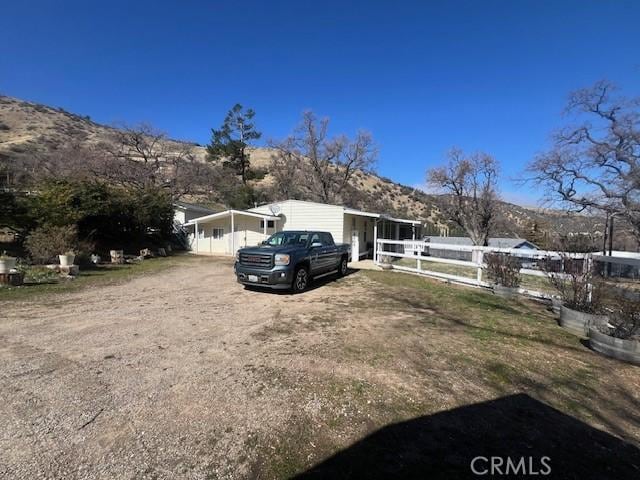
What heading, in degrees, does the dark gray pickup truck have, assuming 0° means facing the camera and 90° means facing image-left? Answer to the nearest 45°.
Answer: approximately 45°

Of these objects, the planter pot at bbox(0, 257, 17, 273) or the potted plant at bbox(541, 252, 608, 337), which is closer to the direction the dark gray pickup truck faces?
the planter pot

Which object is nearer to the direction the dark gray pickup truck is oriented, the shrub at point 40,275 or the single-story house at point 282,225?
the shrub

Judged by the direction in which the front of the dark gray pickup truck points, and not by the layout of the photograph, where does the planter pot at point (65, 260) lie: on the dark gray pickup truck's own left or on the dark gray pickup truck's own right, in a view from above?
on the dark gray pickup truck's own right

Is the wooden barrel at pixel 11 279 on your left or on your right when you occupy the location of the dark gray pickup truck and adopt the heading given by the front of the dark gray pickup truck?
on your right

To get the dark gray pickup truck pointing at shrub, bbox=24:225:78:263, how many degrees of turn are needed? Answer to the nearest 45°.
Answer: approximately 45° to its right

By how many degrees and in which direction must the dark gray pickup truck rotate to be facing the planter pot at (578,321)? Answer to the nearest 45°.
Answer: approximately 90° to its left

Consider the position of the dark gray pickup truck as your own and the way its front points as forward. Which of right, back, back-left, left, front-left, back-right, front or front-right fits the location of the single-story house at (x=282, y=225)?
back-right

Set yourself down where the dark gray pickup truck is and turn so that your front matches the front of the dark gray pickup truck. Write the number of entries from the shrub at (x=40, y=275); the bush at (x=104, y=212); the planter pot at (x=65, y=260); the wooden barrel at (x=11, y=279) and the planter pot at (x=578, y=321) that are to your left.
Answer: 1

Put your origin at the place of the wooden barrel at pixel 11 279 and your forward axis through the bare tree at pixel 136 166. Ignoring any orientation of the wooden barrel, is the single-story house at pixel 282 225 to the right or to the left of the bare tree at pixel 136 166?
right

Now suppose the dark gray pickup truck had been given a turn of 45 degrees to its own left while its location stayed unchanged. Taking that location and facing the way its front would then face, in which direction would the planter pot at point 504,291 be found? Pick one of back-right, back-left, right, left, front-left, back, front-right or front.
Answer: left

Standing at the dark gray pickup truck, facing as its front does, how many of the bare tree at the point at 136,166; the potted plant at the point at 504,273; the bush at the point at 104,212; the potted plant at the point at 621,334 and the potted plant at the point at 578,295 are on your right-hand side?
2

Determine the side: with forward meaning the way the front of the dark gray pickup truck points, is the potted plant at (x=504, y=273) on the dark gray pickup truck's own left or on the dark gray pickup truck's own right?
on the dark gray pickup truck's own left

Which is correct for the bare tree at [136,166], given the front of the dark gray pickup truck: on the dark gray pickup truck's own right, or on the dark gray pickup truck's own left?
on the dark gray pickup truck's own right

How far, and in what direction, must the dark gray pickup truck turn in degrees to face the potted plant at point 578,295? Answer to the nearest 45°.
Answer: approximately 90° to its left

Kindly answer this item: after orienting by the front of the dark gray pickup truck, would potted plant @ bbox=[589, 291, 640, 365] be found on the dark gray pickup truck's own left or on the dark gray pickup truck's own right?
on the dark gray pickup truck's own left
